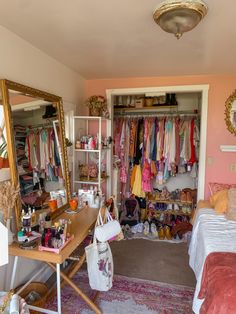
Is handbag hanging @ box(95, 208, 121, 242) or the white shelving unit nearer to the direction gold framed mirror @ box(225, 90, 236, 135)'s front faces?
the handbag hanging

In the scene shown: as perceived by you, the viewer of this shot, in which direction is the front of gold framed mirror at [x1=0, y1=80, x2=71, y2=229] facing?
facing the viewer and to the right of the viewer

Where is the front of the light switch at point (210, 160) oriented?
toward the camera

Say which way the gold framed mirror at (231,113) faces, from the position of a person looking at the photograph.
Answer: facing the viewer

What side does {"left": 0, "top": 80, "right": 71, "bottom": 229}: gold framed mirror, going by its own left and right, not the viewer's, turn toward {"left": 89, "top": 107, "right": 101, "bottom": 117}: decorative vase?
left
